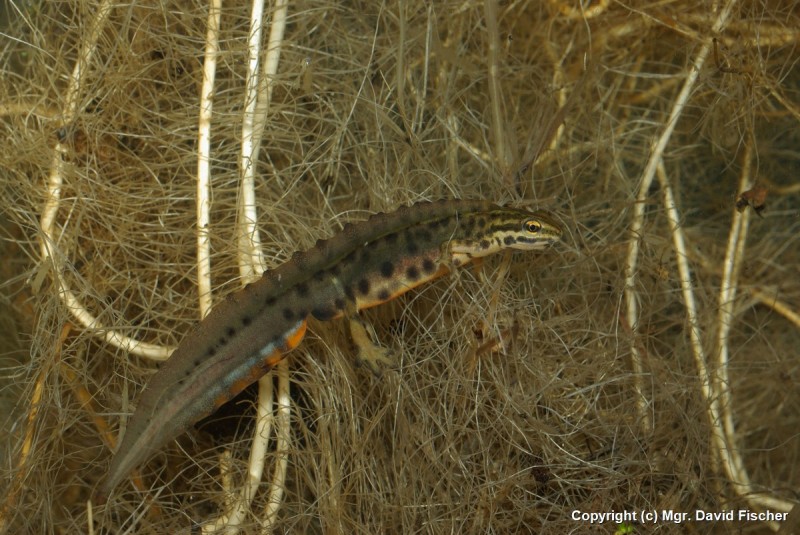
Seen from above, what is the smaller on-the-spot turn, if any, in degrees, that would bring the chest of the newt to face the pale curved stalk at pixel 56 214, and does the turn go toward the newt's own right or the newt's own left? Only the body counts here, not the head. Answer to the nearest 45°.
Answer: approximately 135° to the newt's own left

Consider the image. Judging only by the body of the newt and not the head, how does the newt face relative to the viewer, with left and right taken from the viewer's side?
facing to the right of the viewer
